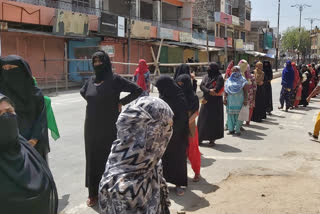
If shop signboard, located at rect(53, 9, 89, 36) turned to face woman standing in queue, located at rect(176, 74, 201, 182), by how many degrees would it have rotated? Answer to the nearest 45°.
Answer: approximately 45° to its right

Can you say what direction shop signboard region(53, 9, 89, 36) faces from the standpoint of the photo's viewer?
facing the viewer and to the right of the viewer

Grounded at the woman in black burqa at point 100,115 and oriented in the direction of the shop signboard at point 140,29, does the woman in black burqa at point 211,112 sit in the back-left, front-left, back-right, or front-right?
front-right

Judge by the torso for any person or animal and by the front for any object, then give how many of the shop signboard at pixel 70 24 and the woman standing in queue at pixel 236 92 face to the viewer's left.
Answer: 0

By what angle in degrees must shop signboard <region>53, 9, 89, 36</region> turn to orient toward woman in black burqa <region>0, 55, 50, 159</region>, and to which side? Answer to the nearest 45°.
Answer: approximately 45° to its right

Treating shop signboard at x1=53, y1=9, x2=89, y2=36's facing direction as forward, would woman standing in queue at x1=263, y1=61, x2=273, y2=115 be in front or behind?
in front

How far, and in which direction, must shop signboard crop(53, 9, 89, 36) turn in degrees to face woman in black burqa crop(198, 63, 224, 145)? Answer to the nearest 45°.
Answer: approximately 45° to its right

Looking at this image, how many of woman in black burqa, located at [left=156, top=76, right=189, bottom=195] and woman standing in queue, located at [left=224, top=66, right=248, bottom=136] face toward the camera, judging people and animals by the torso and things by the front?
1

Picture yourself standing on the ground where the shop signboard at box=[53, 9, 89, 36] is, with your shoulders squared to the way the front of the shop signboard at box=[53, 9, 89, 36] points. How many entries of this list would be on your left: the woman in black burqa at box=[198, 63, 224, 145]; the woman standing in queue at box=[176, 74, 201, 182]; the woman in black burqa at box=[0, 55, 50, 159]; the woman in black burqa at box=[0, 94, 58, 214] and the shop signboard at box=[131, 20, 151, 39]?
1

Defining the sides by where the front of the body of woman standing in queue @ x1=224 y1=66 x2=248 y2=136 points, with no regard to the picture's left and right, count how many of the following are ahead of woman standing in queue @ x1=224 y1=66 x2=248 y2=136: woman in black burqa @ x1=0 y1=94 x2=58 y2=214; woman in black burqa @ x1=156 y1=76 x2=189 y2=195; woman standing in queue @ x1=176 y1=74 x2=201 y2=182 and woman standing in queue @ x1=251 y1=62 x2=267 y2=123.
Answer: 3

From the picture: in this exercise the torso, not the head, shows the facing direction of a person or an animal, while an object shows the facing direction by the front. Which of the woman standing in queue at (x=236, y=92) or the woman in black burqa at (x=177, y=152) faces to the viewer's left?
the woman in black burqa

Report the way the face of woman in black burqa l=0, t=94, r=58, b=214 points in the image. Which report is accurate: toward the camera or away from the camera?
toward the camera

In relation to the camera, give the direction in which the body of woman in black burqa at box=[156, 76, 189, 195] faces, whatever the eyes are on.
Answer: to the viewer's left

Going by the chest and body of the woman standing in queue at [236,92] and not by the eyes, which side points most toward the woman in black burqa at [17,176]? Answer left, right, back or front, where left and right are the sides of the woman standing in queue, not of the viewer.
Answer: front

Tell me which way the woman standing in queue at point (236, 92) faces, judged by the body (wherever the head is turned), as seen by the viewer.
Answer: toward the camera
